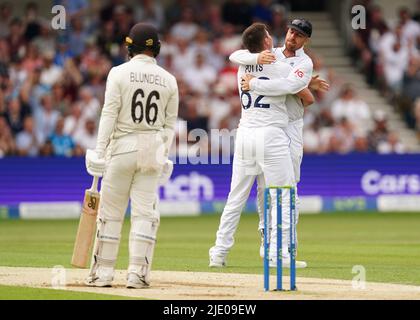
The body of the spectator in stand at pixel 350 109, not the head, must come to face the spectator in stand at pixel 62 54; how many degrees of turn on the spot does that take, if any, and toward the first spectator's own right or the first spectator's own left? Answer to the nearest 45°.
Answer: approximately 90° to the first spectator's own right

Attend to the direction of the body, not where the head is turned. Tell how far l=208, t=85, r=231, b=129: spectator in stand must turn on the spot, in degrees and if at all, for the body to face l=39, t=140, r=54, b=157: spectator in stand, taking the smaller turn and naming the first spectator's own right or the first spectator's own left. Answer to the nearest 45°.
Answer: approximately 90° to the first spectator's own right

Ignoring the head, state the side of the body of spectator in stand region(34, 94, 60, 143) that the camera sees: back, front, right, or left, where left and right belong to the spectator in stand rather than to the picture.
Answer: front

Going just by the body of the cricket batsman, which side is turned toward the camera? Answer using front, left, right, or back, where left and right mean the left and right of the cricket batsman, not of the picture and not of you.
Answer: back

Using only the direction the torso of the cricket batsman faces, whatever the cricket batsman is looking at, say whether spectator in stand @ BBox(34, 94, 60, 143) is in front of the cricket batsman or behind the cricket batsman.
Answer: in front

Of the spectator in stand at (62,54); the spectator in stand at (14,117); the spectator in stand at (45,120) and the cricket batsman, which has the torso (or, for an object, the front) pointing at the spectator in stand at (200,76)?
the cricket batsman

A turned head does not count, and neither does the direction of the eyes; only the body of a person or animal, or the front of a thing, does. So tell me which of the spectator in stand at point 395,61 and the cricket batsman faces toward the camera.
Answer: the spectator in stand

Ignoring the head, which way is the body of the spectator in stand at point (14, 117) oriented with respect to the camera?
toward the camera

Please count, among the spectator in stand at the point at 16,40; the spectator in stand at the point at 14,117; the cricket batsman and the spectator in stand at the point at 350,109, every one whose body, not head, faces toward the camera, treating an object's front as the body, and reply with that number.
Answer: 3

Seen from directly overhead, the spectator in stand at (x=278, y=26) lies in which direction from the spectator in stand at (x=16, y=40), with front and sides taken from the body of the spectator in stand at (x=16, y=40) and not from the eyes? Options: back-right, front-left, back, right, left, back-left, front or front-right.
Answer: left

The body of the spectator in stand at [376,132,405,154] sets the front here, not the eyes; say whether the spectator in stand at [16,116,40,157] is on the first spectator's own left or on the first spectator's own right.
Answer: on the first spectator's own right

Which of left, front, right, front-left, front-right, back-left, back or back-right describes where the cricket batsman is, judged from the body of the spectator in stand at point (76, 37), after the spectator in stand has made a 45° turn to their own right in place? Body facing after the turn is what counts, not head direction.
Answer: front-left

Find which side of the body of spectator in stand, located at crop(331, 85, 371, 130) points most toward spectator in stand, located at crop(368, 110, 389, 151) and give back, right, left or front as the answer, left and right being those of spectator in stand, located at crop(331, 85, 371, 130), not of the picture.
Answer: left

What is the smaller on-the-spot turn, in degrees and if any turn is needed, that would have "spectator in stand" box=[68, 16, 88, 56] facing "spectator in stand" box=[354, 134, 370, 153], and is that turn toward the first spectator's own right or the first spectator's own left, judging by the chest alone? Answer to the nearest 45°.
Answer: approximately 90° to the first spectator's own left

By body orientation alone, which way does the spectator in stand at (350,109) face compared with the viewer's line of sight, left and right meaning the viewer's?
facing the viewer
